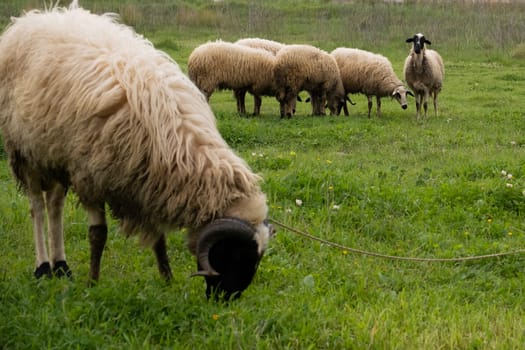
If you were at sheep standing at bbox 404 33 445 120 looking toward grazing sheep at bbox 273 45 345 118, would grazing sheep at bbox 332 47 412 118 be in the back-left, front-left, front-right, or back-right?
front-right

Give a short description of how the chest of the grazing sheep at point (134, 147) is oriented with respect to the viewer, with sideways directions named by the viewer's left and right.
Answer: facing the viewer and to the right of the viewer

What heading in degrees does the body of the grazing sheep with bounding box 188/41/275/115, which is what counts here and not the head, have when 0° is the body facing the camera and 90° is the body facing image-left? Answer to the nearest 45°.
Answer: approximately 270°

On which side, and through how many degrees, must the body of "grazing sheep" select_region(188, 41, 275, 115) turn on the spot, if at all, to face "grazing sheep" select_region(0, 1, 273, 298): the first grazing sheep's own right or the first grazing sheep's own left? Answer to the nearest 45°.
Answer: approximately 90° to the first grazing sheep's own right

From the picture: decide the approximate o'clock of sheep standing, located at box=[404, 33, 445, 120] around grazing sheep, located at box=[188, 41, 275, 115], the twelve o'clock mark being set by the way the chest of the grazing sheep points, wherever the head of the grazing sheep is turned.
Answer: The sheep standing is roughly at 12 o'clock from the grazing sheep.

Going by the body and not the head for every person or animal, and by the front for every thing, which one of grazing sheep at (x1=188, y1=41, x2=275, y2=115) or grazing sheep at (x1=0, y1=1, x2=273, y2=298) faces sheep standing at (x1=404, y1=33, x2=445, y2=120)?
grazing sheep at (x1=188, y1=41, x2=275, y2=115)

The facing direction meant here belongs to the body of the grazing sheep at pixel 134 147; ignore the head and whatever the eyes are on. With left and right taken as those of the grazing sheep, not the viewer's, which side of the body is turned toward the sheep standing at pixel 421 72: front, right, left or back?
left

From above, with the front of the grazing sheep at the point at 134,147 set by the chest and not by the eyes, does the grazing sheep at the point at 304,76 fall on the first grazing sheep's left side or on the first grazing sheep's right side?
on the first grazing sheep's left side

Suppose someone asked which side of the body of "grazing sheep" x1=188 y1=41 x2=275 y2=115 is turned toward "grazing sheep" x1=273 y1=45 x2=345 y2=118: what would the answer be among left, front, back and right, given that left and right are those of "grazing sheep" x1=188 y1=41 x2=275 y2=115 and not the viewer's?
front

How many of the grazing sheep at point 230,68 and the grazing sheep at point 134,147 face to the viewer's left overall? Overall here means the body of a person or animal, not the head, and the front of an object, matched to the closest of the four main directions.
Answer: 0
